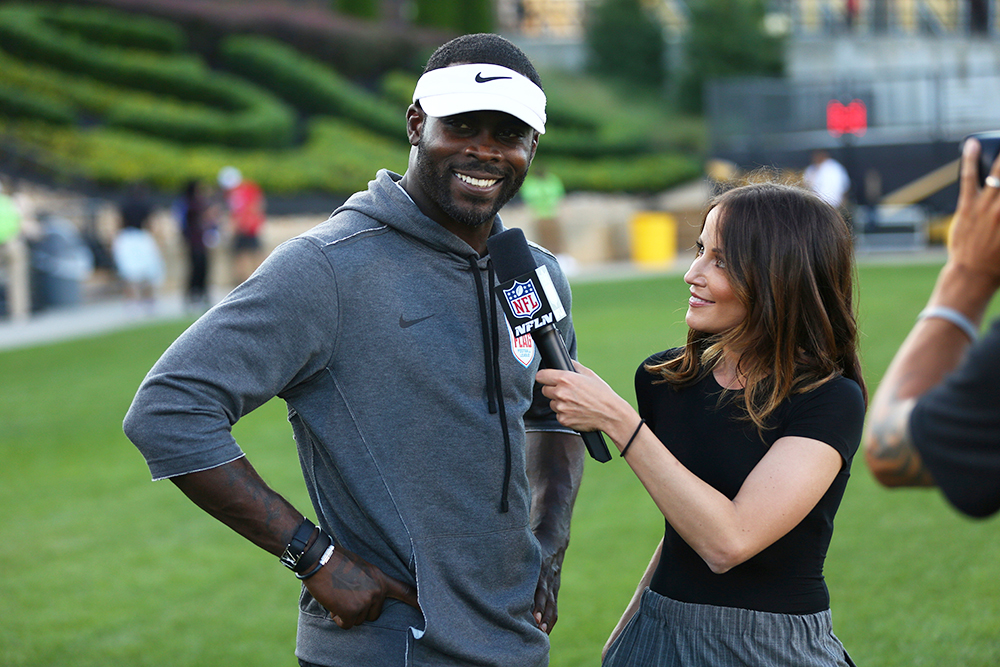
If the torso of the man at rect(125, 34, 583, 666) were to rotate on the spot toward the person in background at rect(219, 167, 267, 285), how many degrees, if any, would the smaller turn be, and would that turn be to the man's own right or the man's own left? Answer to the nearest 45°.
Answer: approximately 135° to the man's own left

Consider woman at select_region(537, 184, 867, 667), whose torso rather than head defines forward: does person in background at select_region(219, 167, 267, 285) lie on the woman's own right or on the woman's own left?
on the woman's own right

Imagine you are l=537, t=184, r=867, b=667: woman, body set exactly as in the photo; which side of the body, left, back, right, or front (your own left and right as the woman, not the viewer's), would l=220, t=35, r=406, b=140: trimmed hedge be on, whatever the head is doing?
right

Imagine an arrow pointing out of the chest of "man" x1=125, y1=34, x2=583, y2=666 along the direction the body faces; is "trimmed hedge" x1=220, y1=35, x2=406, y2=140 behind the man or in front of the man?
behind

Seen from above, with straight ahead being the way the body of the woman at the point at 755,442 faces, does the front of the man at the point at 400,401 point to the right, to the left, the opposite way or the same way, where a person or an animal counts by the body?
to the left

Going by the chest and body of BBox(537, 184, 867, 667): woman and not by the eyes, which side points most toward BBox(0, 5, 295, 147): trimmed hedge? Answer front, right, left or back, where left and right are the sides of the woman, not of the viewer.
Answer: right

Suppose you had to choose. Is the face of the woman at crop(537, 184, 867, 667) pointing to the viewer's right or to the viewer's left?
to the viewer's left

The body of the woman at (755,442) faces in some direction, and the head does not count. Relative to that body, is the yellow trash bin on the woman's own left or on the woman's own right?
on the woman's own right

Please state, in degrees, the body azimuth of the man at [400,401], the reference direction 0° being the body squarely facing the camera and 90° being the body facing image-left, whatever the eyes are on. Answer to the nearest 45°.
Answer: approximately 315°

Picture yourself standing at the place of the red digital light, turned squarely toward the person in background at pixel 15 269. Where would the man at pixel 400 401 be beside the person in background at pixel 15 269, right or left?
left

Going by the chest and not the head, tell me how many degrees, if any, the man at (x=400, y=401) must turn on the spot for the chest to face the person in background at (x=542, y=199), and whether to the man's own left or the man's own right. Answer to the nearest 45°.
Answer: approximately 135° to the man's own left
